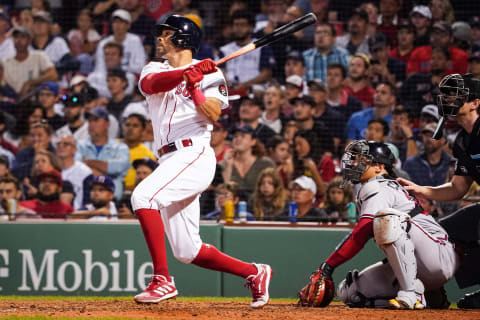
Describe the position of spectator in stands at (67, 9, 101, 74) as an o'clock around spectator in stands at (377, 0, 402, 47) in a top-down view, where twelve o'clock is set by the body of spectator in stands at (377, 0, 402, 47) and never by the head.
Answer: spectator in stands at (67, 9, 101, 74) is roughly at 3 o'clock from spectator in stands at (377, 0, 402, 47).

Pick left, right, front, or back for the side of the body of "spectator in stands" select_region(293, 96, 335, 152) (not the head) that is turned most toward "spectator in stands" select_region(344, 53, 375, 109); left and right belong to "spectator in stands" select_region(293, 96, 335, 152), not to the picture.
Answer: back

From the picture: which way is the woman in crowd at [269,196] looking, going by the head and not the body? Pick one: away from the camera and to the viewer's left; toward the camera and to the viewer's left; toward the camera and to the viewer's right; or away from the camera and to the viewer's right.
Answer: toward the camera and to the viewer's left

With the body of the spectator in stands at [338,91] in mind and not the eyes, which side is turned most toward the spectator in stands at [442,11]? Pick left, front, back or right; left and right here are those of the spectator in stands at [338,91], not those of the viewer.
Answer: back

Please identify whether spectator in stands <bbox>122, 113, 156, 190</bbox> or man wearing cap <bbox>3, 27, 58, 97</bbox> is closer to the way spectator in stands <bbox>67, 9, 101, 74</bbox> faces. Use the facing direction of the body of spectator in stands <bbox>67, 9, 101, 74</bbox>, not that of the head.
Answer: the spectator in stands

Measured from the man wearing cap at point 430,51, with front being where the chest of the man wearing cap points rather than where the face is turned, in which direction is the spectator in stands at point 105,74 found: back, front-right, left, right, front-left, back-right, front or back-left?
right

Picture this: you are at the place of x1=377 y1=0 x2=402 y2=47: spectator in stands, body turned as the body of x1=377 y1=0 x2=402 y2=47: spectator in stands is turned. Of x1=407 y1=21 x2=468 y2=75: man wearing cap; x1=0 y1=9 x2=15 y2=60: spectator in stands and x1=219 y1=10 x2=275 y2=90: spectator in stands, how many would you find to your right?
2

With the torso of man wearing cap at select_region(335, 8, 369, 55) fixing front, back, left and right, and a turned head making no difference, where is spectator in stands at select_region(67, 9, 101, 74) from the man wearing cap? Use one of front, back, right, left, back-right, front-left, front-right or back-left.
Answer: front-right

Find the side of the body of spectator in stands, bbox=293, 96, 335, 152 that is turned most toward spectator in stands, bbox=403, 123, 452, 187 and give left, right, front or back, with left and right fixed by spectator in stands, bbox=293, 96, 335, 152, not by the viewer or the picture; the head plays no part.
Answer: left

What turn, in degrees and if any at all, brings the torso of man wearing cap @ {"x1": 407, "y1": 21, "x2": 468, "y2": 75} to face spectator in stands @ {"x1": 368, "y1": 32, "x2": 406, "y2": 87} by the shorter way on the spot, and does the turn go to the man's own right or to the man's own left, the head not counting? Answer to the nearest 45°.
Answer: approximately 90° to the man's own right

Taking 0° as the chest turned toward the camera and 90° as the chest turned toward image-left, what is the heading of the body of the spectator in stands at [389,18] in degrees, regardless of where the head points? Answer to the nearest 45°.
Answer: approximately 0°

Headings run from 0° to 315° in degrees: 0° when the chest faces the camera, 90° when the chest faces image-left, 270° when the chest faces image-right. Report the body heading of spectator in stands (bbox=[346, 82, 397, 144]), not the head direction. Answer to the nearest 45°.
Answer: approximately 45°
